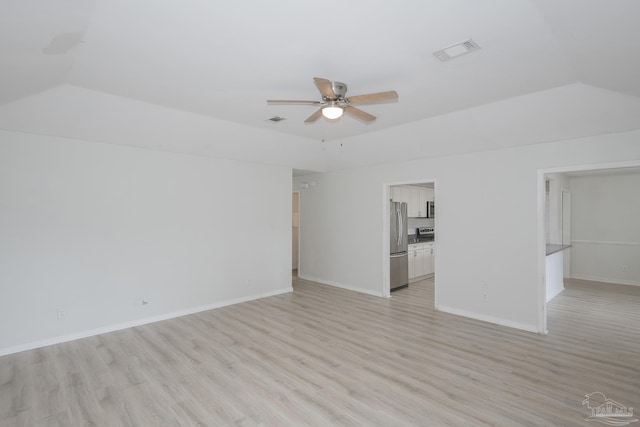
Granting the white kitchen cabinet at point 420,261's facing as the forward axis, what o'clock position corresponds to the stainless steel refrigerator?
The stainless steel refrigerator is roughly at 2 o'clock from the white kitchen cabinet.

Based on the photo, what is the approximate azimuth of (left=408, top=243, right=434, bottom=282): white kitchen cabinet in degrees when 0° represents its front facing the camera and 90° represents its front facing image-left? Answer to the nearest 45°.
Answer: approximately 315°

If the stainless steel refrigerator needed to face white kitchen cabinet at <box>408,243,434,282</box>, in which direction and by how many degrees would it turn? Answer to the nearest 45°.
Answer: approximately 90° to its left

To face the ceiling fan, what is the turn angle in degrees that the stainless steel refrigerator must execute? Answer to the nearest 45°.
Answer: approximately 45° to its right

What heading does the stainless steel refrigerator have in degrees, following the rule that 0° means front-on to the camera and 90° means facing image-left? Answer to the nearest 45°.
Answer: approximately 315°
